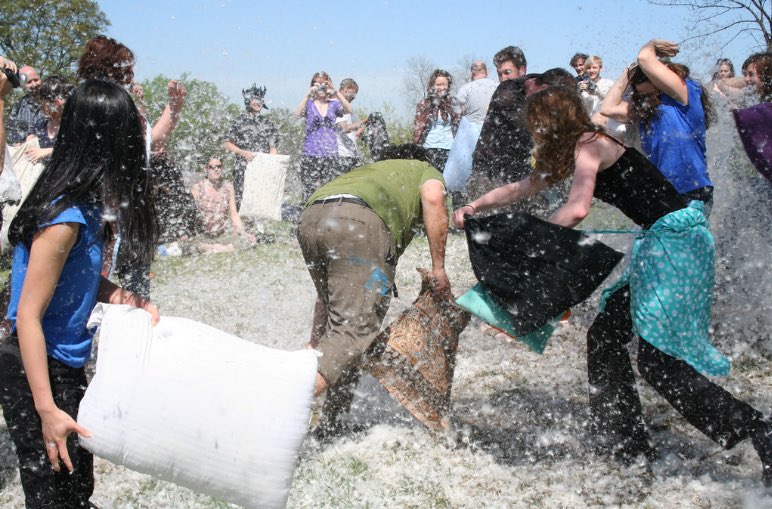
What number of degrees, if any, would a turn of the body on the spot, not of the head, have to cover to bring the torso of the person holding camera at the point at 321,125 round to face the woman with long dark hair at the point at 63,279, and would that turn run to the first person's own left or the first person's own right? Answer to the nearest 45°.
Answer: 0° — they already face them

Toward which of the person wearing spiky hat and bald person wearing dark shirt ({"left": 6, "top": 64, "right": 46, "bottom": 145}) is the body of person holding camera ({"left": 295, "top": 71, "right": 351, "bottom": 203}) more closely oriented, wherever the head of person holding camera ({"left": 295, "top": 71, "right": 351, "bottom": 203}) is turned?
the bald person wearing dark shirt

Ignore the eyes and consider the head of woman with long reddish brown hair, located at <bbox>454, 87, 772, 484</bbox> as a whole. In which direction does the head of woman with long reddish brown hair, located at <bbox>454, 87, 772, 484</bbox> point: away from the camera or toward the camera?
away from the camera

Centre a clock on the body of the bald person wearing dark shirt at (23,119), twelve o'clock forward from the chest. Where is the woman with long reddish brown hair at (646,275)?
The woman with long reddish brown hair is roughly at 1 o'clock from the bald person wearing dark shirt.

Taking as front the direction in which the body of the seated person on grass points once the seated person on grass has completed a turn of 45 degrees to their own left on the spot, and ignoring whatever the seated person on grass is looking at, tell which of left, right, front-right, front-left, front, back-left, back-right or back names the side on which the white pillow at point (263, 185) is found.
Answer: left

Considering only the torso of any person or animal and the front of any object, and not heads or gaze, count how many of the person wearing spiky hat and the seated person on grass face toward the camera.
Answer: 2

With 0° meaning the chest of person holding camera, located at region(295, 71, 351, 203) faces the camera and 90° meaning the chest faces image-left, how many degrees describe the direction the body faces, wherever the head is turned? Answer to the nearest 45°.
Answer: approximately 0°

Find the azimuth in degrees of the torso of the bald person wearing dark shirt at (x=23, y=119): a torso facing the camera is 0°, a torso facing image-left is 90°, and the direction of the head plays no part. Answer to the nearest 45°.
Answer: approximately 315°
